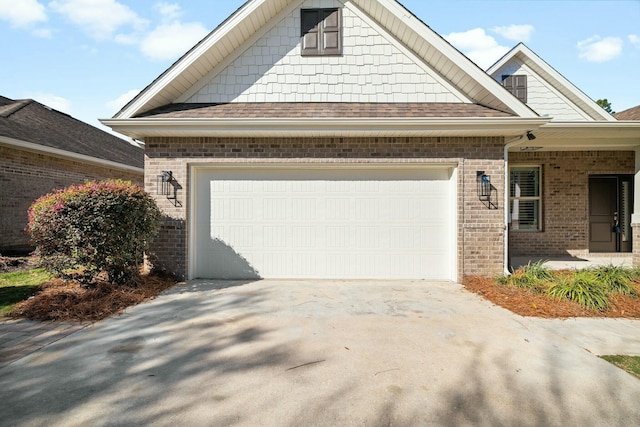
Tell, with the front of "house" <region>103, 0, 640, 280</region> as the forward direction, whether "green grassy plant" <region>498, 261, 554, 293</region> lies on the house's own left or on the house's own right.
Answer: on the house's own left

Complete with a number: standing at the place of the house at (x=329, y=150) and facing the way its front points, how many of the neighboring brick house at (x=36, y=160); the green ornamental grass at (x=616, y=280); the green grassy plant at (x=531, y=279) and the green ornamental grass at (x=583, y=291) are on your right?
1

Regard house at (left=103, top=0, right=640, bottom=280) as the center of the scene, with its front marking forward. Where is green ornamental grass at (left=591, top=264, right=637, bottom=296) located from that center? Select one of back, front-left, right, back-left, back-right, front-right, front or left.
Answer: left

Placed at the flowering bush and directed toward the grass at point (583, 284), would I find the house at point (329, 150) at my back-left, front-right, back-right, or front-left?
front-left

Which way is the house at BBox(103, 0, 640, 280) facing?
toward the camera

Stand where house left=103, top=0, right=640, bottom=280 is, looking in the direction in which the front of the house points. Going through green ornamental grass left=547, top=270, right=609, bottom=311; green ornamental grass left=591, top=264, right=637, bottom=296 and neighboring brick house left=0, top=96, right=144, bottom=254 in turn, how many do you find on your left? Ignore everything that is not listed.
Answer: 2

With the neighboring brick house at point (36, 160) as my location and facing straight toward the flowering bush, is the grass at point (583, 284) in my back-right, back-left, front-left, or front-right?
front-left

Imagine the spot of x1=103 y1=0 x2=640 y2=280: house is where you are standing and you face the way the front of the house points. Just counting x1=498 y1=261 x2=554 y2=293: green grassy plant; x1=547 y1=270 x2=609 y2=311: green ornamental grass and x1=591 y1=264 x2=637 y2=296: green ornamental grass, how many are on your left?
3

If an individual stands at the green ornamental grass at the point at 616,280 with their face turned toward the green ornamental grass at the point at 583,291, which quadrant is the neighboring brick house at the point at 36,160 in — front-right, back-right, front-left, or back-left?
front-right

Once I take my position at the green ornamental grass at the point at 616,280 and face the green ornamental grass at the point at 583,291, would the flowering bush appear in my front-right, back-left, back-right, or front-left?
front-right

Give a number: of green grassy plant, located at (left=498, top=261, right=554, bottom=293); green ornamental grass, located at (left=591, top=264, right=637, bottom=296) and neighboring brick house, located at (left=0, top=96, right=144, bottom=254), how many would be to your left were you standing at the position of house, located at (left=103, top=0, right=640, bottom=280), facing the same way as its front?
2

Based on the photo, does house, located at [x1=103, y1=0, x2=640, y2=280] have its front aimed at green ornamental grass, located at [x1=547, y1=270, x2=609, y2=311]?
no

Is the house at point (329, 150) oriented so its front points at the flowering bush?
no
